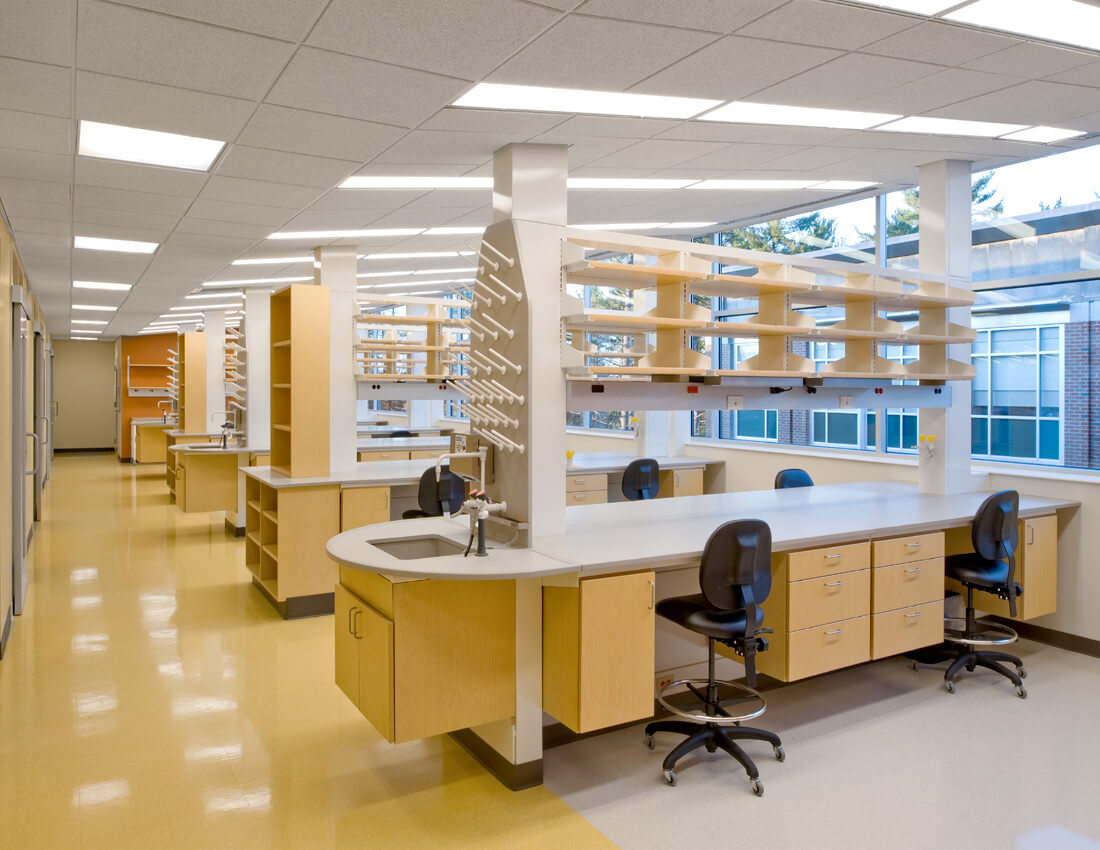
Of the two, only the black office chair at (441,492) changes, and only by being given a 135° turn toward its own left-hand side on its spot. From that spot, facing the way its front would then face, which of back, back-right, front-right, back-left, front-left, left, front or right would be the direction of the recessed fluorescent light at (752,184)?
left

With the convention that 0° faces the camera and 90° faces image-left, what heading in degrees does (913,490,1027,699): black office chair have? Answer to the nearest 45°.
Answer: approximately 135°

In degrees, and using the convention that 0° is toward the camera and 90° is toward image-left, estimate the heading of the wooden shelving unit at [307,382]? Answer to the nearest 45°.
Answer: approximately 45°

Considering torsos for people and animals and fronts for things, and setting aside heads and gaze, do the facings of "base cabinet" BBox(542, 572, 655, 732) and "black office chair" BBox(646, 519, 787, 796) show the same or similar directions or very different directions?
very different directions

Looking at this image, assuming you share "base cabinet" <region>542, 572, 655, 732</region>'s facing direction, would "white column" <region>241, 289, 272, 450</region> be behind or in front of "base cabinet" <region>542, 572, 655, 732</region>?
behind

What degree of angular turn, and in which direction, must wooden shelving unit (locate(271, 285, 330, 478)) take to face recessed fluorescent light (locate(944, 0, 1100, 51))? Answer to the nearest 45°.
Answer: approximately 90° to its left

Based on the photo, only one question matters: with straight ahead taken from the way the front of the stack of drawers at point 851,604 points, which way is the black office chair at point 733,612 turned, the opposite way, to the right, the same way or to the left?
the opposite way
